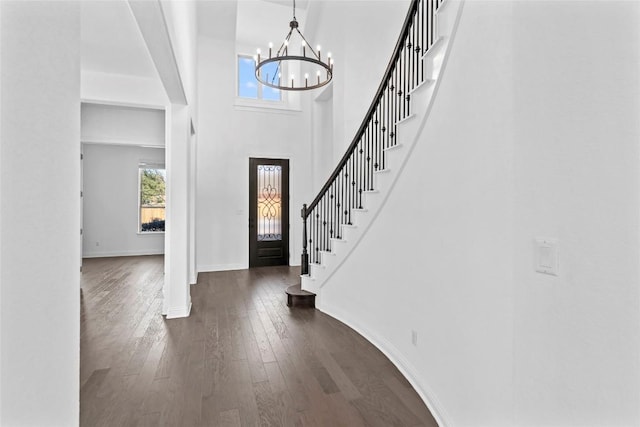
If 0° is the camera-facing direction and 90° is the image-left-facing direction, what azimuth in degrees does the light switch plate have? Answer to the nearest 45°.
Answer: approximately 45°

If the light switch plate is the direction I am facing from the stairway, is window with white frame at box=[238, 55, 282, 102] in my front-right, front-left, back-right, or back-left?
back-right

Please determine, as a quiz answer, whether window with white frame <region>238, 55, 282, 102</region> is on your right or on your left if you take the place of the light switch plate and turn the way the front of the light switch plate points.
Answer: on your right

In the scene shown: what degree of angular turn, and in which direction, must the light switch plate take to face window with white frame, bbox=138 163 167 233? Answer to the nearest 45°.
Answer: approximately 45° to its right

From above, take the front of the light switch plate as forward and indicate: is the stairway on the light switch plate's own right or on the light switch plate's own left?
on the light switch plate's own right
